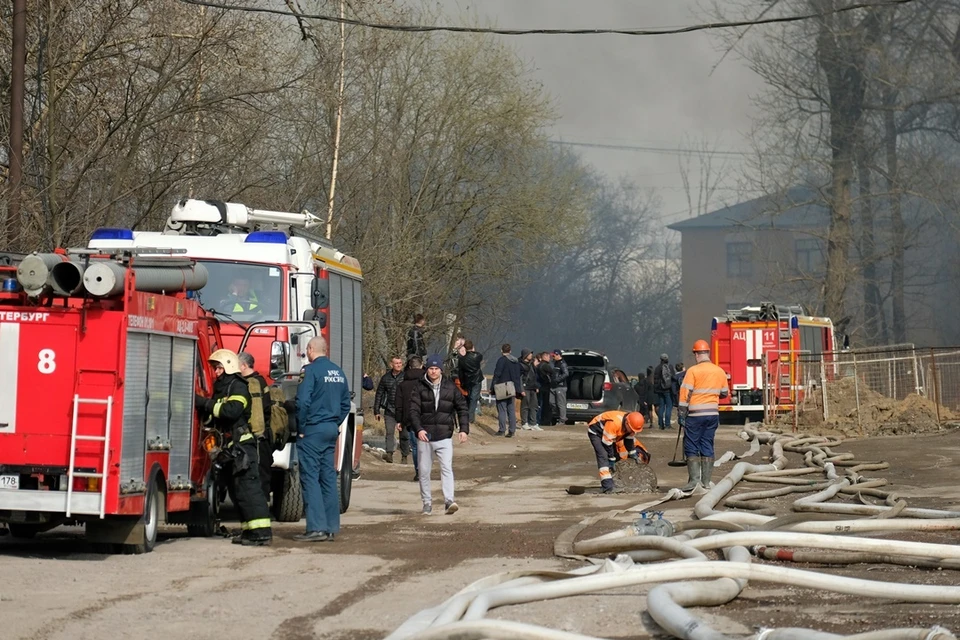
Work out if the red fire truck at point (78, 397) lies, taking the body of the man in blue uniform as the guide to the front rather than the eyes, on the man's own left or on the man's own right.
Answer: on the man's own left

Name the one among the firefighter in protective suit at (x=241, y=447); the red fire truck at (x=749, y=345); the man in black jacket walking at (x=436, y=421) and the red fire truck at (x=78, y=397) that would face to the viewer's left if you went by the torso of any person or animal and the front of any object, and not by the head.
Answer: the firefighter in protective suit

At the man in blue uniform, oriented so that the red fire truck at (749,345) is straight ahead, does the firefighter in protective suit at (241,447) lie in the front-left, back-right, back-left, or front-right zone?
back-left

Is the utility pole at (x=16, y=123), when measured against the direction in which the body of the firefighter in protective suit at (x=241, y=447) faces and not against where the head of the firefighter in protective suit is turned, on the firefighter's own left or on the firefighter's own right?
on the firefighter's own right

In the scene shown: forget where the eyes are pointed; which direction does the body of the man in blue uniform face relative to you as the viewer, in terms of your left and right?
facing away from the viewer and to the left of the viewer

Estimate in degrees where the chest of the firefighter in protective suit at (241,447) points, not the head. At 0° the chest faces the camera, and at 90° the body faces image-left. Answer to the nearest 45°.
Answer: approximately 90°
